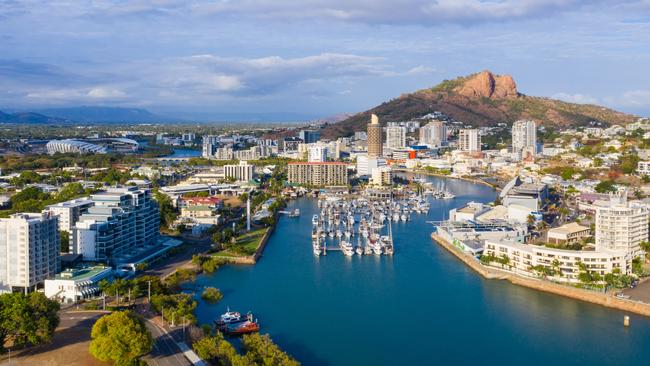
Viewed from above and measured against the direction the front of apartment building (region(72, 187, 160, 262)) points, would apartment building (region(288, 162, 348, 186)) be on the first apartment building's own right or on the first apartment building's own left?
on the first apartment building's own left

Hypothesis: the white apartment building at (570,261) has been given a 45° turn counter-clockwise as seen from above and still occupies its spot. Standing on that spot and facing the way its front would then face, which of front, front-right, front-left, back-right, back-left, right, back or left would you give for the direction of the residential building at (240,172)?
back

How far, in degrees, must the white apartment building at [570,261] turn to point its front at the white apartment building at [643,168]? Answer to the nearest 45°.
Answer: approximately 180°

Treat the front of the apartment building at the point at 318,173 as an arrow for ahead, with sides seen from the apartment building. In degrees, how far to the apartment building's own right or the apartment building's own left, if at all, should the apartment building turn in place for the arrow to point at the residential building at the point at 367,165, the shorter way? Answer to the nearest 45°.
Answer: approximately 135° to the apartment building's own left

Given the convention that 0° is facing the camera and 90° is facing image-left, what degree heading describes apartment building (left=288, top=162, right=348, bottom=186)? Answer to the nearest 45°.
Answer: approximately 0°

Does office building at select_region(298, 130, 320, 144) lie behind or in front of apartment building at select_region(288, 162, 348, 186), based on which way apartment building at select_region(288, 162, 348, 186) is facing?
behind

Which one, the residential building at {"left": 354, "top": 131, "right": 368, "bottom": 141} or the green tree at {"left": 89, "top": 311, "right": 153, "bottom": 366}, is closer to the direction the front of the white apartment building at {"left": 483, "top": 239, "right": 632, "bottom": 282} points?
the green tree

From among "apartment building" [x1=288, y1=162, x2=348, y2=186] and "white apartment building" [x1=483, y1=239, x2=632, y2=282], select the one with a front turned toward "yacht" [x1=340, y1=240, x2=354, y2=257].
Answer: the apartment building

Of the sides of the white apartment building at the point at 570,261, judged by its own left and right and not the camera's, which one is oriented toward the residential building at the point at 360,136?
back

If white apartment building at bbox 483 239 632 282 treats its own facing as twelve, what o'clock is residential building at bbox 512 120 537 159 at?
The residential building is roughly at 6 o'clock from the white apartment building.

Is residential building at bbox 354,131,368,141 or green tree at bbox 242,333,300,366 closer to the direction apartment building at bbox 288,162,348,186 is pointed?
the green tree

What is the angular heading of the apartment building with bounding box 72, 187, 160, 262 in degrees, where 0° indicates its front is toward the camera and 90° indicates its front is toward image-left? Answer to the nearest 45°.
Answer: approximately 315°

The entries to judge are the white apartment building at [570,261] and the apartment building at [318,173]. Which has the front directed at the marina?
the apartment building

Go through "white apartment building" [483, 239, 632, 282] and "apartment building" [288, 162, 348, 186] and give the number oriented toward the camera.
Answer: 2
